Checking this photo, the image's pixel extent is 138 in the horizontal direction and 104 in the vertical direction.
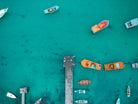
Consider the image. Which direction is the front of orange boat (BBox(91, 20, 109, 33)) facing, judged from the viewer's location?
facing away from the viewer and to the right of the viewer

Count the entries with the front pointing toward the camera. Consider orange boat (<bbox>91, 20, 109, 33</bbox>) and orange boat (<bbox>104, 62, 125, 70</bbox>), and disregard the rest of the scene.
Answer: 0

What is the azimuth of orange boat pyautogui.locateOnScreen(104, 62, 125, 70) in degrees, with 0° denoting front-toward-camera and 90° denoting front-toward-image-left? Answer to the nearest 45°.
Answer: approximately 270°

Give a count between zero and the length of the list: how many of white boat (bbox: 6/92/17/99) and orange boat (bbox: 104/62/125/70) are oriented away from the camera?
0
